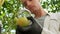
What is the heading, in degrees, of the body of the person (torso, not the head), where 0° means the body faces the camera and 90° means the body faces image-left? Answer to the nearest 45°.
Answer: approximately 45°
